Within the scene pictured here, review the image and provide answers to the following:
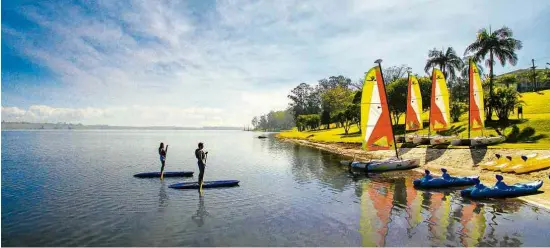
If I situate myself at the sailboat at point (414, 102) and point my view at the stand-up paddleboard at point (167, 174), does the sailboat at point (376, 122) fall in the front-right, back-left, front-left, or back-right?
front-left

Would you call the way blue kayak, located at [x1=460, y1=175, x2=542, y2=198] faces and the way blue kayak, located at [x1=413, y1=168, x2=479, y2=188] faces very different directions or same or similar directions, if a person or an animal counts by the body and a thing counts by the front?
same or similar directions
